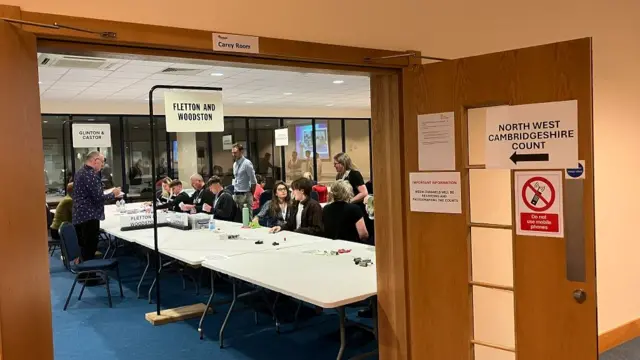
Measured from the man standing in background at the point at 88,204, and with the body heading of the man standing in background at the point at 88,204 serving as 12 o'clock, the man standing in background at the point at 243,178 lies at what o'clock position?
the man standing in background at the point at 243,178 is roughly at 11 o'clock from the man standing in background at the point at 88,204.

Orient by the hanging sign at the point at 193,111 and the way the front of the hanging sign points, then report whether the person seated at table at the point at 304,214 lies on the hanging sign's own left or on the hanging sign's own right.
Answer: on the hanging sign's own left

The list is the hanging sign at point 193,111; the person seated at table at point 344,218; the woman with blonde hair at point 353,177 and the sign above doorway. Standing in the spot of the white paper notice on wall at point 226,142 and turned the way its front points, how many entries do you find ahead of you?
4

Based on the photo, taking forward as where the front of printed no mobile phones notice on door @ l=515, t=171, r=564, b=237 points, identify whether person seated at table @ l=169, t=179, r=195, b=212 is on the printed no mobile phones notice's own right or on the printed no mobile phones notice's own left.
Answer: on the printed no mobile phones notice's own right

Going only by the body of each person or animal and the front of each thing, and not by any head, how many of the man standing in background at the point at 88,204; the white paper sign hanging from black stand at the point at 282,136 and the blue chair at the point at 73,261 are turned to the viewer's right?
2

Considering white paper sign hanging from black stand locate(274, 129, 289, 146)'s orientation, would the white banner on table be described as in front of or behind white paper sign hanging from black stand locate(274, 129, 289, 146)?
in front

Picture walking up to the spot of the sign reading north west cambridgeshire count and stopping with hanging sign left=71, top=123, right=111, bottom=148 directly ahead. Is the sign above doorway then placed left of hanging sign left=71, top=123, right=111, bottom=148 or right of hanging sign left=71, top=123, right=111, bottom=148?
left

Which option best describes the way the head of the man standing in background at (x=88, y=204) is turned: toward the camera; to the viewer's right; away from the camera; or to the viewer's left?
to the viewer's right

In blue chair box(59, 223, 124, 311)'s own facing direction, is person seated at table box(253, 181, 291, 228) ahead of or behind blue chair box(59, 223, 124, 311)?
ahead
